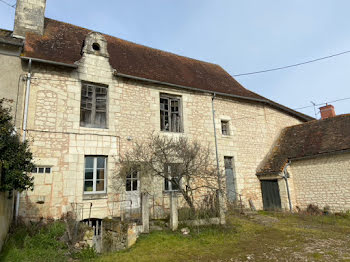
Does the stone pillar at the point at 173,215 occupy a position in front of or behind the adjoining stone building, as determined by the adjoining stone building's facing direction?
in front

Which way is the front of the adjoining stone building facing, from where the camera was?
facing the viewer and to the left of the viewer

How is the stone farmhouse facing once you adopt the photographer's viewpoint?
facing the viewer and to the right of the viewer

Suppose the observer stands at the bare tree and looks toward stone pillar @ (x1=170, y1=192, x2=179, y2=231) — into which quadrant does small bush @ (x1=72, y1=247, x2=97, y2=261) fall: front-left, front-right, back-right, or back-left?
front-right
